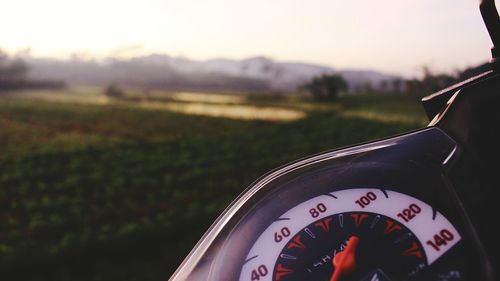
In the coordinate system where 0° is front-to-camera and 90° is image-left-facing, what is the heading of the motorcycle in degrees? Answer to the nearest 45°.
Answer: approximately 135°
